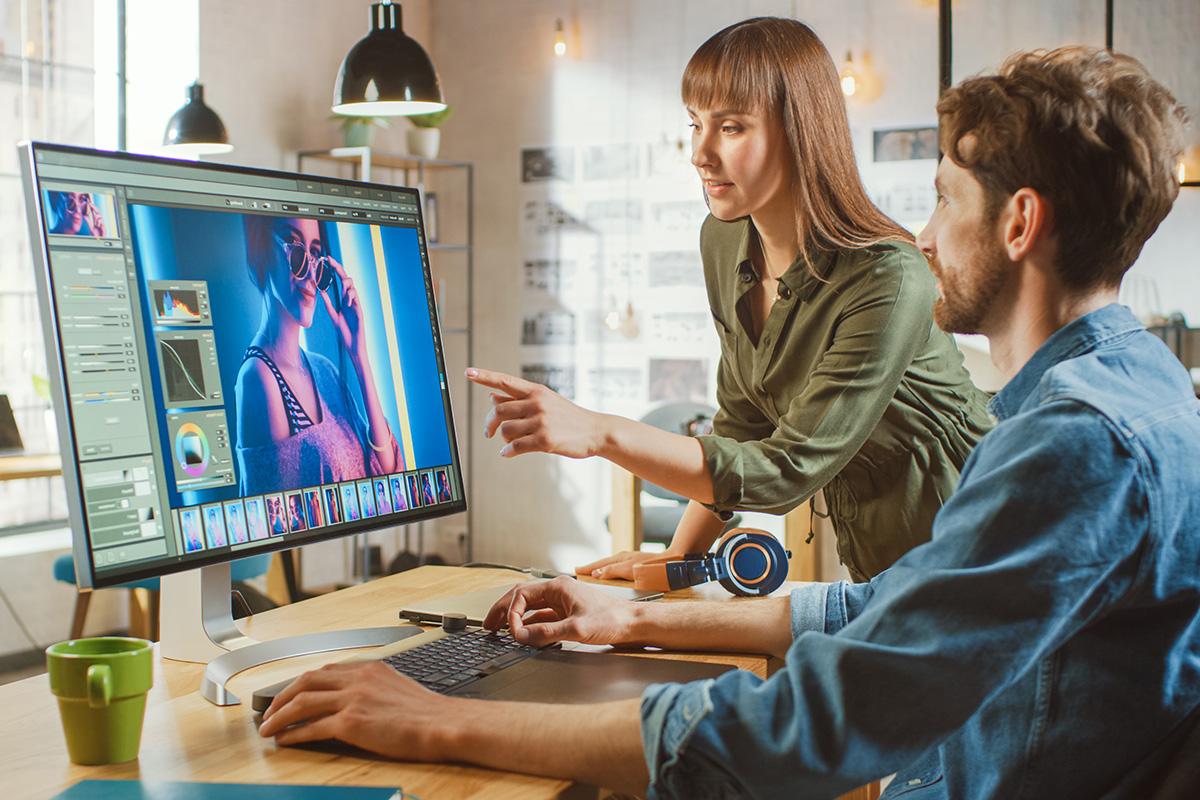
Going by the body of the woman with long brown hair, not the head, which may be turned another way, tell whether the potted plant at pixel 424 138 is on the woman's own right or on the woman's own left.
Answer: on the woman's own right

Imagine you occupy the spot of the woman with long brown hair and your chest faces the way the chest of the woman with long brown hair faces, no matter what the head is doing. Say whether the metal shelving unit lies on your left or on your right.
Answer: on your right

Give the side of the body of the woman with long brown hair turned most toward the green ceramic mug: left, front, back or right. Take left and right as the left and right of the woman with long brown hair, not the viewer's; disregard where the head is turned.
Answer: front

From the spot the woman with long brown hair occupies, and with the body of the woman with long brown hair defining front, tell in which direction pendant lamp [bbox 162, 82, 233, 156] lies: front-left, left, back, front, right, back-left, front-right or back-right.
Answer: right

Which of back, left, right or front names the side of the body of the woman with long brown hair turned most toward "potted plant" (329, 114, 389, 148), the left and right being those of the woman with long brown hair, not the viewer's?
right

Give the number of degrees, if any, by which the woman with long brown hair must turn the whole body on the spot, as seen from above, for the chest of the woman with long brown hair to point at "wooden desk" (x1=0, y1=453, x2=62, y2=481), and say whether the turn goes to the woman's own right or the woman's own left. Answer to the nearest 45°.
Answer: approximately 90° to the woman's own right

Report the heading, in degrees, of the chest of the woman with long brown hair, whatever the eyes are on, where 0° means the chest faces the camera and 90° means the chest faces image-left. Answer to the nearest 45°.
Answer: approximately 45°

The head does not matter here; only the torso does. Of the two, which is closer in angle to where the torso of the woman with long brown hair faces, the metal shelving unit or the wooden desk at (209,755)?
the wooden desk

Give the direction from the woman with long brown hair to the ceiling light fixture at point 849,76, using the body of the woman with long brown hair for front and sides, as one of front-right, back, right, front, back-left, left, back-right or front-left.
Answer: back-right

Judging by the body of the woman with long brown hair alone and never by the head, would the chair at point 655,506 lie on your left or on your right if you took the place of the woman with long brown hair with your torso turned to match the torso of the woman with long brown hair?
on your right
